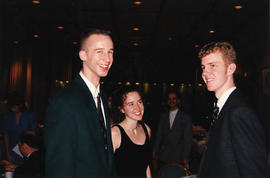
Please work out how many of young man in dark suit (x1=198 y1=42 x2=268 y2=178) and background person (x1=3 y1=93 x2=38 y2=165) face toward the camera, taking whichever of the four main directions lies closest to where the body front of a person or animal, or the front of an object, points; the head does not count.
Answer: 1

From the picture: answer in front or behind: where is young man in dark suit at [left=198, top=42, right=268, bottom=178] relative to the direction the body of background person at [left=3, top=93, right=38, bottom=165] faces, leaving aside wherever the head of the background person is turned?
in front

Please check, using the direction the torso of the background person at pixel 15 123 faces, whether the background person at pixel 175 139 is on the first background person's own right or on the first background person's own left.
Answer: on the first background person's own left

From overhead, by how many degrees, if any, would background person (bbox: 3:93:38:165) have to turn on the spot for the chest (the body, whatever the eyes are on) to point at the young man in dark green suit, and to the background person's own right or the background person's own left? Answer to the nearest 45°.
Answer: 0° — they already face them

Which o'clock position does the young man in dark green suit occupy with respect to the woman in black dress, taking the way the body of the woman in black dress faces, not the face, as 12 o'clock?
The young man in dark green suit is roughly at 2 o'clock from the woman in black dress.

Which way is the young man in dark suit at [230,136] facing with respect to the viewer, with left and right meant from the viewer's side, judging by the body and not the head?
facing to the left of the viewer

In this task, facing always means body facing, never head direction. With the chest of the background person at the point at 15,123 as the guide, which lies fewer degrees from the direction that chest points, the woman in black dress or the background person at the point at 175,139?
the woman in black dress
